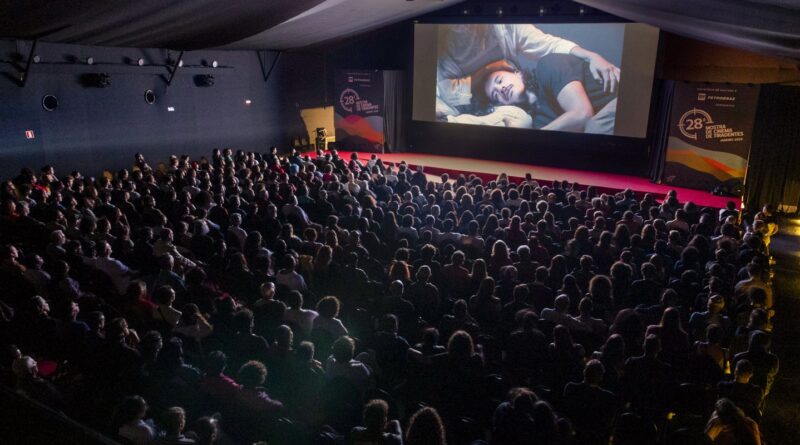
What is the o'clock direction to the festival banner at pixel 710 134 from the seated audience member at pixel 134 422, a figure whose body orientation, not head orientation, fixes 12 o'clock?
The festival banner is roughly at 1 o'clock from the seated audience member.

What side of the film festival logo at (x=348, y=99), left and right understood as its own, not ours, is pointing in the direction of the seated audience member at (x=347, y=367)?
front

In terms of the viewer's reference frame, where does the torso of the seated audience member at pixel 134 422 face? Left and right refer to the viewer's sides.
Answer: facing away from the viewer and to the right of the viewer

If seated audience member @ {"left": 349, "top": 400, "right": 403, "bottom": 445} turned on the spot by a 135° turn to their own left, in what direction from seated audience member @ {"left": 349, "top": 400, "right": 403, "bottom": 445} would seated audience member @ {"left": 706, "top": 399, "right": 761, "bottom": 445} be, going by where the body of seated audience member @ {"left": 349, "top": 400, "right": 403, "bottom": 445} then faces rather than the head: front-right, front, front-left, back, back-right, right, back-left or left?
back-left

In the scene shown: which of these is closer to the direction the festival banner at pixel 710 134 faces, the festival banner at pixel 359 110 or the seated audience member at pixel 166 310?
the seated audience member

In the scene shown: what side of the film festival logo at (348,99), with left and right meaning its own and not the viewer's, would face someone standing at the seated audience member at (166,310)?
front

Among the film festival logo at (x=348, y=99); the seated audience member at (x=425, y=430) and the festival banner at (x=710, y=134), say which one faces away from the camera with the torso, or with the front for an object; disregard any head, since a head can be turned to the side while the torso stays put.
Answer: the seated audience member

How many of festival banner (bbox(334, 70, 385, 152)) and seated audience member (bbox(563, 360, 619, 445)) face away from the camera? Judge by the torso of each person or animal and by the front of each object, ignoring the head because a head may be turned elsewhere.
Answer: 1

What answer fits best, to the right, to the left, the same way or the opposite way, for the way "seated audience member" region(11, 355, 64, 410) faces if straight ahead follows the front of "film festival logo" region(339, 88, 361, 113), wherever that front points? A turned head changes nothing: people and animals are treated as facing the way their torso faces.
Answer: the opposite way

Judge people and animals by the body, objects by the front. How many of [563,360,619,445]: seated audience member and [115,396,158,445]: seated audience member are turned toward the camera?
0

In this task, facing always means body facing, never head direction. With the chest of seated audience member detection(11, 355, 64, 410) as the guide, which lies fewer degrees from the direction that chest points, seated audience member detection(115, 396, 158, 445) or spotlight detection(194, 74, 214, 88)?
the spotlight

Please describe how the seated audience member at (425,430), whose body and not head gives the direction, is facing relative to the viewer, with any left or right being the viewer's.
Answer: facing away from the viewer

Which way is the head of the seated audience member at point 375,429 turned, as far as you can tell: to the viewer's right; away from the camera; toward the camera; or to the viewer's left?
away from the camera

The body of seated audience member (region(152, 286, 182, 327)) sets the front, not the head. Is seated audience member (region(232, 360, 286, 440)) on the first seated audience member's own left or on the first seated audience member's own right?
on the first seated audience member's own right

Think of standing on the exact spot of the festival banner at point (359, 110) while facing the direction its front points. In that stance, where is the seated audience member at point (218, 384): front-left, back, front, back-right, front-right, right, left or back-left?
front

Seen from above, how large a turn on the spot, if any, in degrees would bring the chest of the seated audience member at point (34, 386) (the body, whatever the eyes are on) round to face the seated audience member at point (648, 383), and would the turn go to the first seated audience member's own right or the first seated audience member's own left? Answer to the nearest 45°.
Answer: approximately 90° to the first seated audience member's own right

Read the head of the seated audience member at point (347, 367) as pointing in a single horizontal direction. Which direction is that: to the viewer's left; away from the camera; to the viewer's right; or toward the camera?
away from the camera

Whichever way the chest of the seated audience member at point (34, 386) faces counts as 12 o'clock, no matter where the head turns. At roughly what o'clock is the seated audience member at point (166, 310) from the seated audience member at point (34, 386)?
the seated audience member at point (166, 310) is roughly at 12 o'clock from the seated audience member at point (34, 386).

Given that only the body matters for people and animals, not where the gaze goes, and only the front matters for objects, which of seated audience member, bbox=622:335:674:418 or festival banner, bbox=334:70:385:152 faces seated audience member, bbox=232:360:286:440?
the festival banner

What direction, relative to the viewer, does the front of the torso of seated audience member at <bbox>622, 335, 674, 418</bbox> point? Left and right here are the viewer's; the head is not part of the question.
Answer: facing away from the viewer

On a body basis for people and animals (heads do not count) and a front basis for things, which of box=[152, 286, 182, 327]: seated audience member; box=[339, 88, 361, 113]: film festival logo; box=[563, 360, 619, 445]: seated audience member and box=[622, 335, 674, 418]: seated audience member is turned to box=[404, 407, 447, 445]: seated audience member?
the film festival logo

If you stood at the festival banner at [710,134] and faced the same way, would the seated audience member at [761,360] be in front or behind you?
in front

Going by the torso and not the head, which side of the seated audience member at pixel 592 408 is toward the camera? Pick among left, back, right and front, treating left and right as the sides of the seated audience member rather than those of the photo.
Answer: back

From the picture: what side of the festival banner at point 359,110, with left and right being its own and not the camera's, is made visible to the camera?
front
